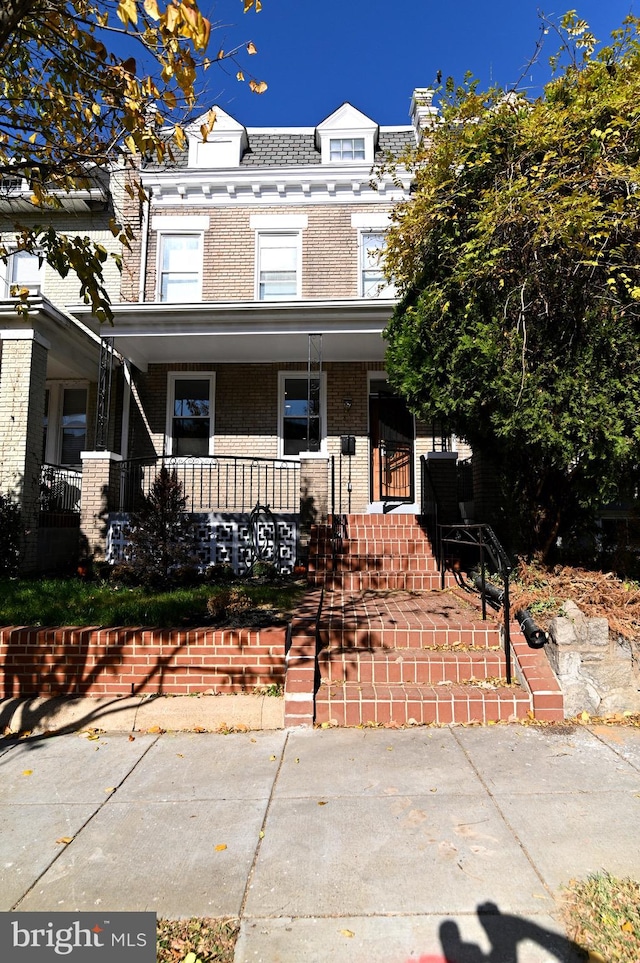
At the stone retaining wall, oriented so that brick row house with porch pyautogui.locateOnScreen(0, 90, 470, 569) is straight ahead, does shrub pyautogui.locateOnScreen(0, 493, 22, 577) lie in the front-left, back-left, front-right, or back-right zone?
front-left

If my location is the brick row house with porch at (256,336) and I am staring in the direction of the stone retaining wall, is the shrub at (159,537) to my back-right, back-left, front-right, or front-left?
front-right

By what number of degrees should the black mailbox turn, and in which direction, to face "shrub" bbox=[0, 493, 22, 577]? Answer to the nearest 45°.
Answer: approximately 45° to its right

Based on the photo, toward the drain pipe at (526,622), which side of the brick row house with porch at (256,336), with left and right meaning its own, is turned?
front

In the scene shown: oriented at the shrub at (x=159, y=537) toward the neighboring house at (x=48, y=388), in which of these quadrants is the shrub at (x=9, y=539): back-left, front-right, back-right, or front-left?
front-left

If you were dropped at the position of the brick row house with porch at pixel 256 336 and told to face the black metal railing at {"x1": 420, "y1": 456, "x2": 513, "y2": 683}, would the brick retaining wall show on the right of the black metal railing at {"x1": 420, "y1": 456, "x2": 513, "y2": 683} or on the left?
right

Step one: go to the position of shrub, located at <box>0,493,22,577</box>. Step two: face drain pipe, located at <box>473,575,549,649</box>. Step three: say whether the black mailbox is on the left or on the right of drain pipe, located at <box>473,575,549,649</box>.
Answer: left

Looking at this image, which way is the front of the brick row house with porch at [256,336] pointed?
toward the camera

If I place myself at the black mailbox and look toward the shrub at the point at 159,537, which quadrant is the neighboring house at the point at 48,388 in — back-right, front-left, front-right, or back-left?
front-right

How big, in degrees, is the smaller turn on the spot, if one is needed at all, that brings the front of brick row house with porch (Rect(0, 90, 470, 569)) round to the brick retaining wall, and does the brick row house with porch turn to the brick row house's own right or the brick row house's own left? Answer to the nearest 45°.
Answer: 0° — it already faces it

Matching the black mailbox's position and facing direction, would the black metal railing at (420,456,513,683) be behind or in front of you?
in front

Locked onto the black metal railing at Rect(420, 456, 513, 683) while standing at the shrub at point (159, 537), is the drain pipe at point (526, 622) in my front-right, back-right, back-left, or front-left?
front-right

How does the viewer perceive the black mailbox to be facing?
facing the viewer
